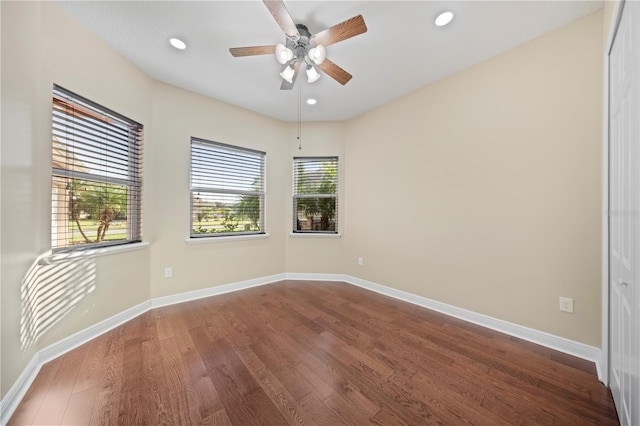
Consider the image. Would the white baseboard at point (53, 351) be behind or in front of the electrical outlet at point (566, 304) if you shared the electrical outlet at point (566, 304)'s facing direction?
in front

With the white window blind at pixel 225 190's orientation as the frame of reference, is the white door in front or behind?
in front

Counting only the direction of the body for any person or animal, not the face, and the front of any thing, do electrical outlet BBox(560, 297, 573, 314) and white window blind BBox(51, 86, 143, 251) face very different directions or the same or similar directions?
very different directions

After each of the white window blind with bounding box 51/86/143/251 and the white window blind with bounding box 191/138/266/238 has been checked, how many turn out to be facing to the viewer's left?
0

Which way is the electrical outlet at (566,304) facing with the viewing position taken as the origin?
facing the viewer and to the left of the viewer

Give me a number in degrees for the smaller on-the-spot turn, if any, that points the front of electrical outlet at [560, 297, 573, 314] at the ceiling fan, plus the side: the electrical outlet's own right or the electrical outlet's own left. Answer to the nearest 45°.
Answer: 0° — it already faces it

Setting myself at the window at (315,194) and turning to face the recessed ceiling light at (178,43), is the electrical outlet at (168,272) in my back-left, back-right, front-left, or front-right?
front-right

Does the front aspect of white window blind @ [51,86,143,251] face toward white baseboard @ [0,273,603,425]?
yes

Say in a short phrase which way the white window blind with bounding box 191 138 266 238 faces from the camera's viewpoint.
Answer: facing the viewer and to the right of the viewer

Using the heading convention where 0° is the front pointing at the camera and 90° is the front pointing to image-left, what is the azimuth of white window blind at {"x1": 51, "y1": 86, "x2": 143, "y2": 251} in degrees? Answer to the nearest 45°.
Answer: approximately 315°

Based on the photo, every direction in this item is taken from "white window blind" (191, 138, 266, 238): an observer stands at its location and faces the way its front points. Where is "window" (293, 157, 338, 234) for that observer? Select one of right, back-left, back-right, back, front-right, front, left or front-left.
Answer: front-left

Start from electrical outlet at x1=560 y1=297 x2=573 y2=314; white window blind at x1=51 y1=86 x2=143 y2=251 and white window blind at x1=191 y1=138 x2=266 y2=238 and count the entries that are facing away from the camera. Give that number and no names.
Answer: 0

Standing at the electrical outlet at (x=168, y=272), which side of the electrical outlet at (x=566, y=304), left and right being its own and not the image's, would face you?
front

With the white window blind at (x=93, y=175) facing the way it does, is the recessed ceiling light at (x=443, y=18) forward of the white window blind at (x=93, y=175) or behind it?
forward
